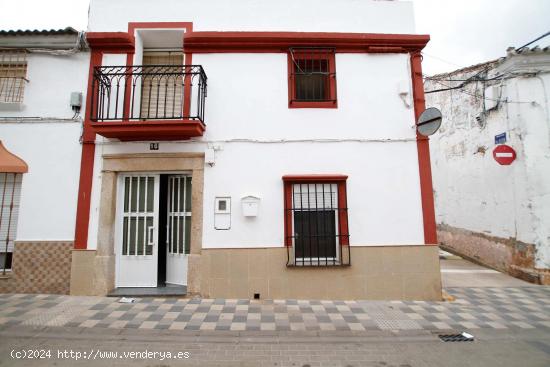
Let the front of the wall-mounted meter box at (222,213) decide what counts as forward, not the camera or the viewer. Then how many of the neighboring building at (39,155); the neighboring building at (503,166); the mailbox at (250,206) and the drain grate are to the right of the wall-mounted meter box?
1

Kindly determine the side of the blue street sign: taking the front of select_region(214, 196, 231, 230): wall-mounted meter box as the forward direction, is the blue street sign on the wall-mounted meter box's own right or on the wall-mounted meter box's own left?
on the wall-mounted meter box's own left

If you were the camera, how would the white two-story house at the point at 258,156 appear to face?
facing the viewer

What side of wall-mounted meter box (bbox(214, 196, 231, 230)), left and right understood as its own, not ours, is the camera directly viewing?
front

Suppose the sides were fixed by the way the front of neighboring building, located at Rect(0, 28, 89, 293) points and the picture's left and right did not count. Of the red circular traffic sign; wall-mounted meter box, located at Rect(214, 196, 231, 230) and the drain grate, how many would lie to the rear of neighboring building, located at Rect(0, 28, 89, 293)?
0

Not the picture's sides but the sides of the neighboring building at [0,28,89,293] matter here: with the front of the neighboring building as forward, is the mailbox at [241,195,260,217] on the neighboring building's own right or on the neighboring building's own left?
on the neighboring building's own left

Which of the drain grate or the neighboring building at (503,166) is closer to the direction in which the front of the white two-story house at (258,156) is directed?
the drain grate

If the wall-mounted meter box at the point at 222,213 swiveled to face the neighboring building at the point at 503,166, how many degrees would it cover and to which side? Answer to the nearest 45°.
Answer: approximately 90° to its left

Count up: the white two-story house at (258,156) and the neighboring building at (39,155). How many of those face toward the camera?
2

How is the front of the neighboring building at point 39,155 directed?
toward the camera

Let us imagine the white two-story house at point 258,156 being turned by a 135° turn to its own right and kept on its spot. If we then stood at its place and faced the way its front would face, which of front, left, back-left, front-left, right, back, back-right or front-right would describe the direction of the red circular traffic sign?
back-right

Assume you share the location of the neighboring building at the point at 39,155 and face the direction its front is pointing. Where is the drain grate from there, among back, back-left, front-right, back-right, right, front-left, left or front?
front-left
